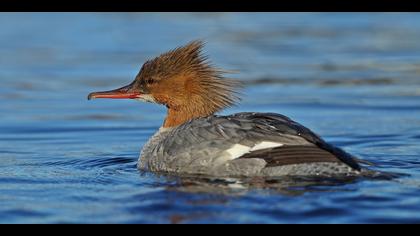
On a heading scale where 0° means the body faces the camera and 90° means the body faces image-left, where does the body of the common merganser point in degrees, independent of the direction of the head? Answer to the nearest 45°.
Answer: approximately 90°
